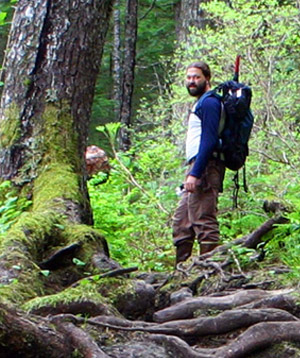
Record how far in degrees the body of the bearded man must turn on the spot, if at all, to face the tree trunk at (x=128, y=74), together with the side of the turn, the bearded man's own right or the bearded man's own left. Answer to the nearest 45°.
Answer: approximately 90° to the bearded man's own right

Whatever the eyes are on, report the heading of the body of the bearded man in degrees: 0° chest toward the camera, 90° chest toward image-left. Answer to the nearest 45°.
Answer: approximately 90°

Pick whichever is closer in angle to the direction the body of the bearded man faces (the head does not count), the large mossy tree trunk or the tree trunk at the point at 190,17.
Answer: the large mossy tree trunk

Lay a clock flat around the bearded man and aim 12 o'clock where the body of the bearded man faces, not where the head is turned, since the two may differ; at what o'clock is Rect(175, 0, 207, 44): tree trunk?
The tree trunk is roughly at 3 o'clock from the bearded man.

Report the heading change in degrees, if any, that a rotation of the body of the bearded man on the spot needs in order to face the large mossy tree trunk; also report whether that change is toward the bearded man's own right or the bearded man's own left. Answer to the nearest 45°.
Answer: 0° — they already face it
